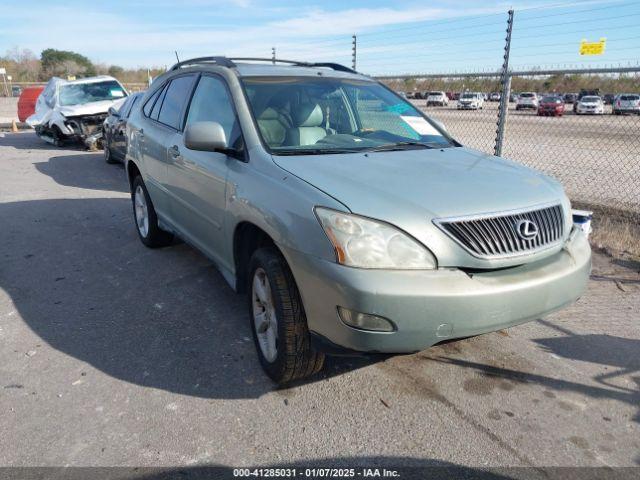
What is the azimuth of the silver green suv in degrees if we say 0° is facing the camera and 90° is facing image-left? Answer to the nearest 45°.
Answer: approximately 315°

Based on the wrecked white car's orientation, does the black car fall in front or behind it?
in front

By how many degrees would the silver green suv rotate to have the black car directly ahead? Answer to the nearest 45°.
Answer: approximately 180°

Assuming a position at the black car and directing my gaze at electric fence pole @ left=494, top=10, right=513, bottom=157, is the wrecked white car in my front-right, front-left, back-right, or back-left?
back-left

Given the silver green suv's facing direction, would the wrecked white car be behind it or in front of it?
behind

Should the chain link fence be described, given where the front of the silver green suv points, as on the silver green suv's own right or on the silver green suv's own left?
on the silver green suv's own left

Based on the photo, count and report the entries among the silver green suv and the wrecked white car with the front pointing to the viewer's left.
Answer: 0

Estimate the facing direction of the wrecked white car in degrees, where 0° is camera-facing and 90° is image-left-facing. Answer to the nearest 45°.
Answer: approximately 315°
